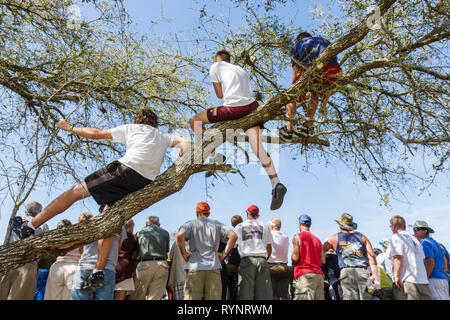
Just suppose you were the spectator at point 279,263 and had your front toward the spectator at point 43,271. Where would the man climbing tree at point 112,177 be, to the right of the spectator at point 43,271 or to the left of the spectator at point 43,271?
left

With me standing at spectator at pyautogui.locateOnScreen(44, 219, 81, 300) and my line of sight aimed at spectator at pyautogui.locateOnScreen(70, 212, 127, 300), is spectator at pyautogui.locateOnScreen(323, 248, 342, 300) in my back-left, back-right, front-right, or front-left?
front-left

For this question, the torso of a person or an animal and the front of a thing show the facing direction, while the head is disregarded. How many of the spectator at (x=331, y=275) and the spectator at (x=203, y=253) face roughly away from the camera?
2

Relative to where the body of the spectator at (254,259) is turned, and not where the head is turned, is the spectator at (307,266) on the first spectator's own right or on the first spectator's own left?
on the first spectator's own right

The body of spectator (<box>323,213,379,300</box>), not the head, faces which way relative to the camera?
away from the camera

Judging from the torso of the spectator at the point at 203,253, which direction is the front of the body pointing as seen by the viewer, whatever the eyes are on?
away from the camera

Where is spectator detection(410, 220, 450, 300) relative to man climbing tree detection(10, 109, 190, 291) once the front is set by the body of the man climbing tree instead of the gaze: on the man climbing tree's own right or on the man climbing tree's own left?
on the man climbing tree's own right

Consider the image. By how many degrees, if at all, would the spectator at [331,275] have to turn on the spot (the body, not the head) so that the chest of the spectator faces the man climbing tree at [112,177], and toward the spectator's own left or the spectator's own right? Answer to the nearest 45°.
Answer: approximately 135° to the spectator's own left

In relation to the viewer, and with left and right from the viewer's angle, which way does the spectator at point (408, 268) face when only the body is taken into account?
facing away from the viewer and to the left of the viewer

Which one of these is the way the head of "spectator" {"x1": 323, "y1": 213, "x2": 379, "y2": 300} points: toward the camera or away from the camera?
away from the camera

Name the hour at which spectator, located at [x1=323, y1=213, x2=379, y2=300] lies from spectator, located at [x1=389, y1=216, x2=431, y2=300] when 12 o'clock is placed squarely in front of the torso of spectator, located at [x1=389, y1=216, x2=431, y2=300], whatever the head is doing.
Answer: spectator, located at [x1=323, y1=213, x2=379, y2=300] is roughly at 10 o'clock from spectator, located at [x1=389, y1=216, x2=431, y2=300].
